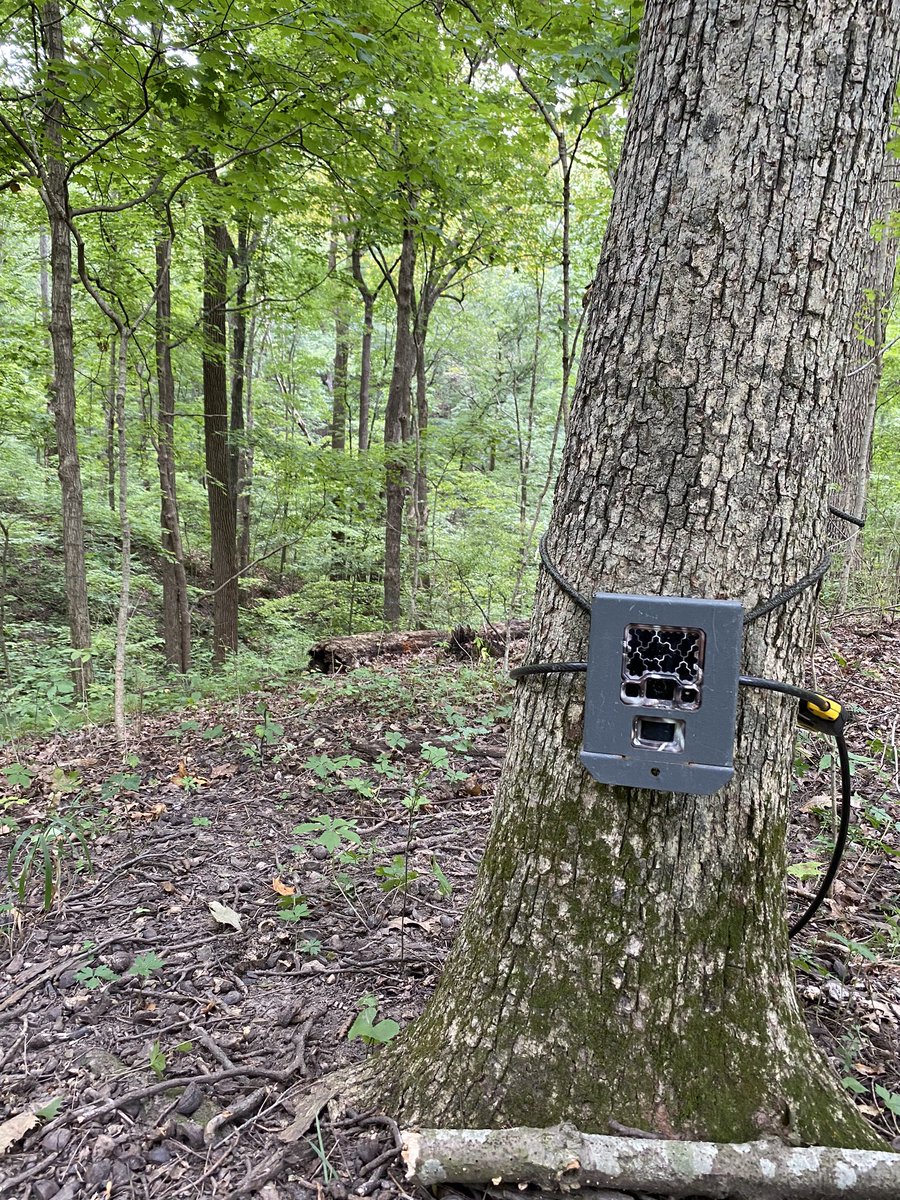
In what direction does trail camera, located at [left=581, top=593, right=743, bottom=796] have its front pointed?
toward the camera

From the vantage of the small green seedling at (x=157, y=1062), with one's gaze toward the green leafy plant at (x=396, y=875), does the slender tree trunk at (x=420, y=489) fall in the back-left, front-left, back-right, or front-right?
front-left

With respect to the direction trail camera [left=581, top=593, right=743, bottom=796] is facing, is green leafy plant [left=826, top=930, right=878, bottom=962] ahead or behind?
behind

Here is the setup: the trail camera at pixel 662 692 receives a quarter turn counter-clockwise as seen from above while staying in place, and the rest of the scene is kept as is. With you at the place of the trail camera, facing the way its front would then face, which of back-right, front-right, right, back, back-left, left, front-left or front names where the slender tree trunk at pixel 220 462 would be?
back-left

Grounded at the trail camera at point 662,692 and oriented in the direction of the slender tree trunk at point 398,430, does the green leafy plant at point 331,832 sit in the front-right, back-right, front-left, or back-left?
front-left

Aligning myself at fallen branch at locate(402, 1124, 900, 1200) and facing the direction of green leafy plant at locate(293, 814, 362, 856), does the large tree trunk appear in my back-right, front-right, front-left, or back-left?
front-right

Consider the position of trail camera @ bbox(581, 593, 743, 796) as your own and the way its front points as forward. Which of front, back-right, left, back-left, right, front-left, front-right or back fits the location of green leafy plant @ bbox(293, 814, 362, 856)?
back-right

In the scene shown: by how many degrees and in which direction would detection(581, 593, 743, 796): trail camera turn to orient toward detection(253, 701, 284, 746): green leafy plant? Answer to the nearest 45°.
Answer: approximately 135° to its right

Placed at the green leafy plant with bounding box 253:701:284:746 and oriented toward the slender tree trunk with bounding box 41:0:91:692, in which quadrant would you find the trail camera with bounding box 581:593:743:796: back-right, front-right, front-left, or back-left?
back-left

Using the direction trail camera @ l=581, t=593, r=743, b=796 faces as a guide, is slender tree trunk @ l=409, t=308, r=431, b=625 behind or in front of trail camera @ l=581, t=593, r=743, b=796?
behind

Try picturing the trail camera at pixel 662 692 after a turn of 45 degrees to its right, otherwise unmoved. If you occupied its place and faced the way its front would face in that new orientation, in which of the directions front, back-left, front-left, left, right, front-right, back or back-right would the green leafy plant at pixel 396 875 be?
right
